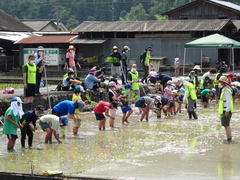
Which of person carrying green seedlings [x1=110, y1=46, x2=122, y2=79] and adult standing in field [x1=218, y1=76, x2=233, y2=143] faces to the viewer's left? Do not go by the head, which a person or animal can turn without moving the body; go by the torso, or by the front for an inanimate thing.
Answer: adult standing in field [x1=218, y1=76, x2=233, y2=143]

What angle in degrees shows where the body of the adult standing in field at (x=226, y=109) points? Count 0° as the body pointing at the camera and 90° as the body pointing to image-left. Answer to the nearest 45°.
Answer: approximately 90°

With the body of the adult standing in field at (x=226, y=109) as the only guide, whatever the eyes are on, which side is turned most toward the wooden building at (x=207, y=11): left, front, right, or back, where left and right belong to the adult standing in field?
right

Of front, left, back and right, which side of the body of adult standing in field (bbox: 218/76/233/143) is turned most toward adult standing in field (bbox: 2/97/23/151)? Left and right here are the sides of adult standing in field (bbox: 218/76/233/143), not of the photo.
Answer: front

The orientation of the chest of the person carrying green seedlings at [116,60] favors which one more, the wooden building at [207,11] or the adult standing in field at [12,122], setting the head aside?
the adult standing in field

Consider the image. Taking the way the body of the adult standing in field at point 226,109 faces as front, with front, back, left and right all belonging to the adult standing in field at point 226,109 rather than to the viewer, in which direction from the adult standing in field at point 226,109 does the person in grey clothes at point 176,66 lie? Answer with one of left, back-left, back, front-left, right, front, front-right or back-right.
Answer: right

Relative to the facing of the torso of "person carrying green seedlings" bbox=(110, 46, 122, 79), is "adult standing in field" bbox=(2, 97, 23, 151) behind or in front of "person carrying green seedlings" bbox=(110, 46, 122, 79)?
in front

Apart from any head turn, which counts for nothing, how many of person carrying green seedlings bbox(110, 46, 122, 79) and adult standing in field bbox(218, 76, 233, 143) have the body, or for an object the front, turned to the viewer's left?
1

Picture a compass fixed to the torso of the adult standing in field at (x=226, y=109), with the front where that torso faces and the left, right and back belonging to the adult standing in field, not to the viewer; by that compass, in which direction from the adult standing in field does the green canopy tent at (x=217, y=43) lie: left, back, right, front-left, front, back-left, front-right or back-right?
right

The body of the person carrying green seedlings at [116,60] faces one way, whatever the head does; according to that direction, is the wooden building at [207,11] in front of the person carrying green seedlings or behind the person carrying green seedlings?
behind

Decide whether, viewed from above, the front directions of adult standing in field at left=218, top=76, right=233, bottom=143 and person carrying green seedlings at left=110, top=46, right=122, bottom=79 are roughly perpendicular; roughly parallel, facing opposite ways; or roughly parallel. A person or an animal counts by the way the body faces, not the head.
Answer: roughly perpendicular

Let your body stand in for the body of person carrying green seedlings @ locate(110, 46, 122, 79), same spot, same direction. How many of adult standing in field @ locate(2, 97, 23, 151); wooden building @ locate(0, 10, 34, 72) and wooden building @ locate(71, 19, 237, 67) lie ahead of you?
1

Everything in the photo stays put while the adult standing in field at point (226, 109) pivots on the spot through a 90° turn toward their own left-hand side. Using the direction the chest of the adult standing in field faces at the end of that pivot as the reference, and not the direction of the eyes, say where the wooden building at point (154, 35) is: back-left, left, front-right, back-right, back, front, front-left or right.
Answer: back

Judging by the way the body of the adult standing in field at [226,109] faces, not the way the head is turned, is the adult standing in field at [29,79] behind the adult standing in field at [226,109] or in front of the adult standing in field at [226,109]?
in front
